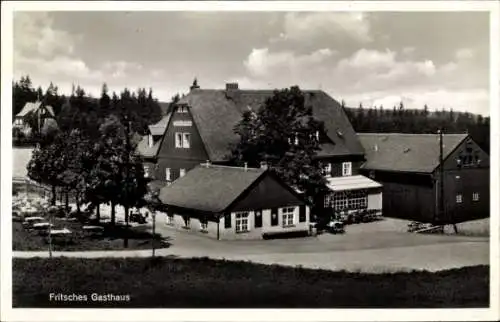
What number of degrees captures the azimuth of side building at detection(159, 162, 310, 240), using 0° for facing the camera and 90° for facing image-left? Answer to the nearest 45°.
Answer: approximately 315°

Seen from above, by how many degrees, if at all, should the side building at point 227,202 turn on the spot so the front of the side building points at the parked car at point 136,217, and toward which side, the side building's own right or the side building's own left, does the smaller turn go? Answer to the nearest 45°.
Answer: approximately 135° to the side building's own right

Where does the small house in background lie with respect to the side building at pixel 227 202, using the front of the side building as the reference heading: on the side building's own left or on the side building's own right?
on the side building's own right

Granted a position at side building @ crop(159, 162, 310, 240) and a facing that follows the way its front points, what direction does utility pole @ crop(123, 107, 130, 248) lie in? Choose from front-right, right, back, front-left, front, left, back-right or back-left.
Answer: back-right

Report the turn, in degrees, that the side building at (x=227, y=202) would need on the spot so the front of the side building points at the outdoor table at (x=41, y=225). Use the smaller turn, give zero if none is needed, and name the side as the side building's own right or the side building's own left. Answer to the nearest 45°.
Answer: approximately 135° to the side building's own right

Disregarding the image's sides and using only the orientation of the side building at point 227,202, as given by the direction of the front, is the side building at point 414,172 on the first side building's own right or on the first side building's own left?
on the first side building's own left

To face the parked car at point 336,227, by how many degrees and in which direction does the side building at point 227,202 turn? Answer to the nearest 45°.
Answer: approximately 45° to its left
